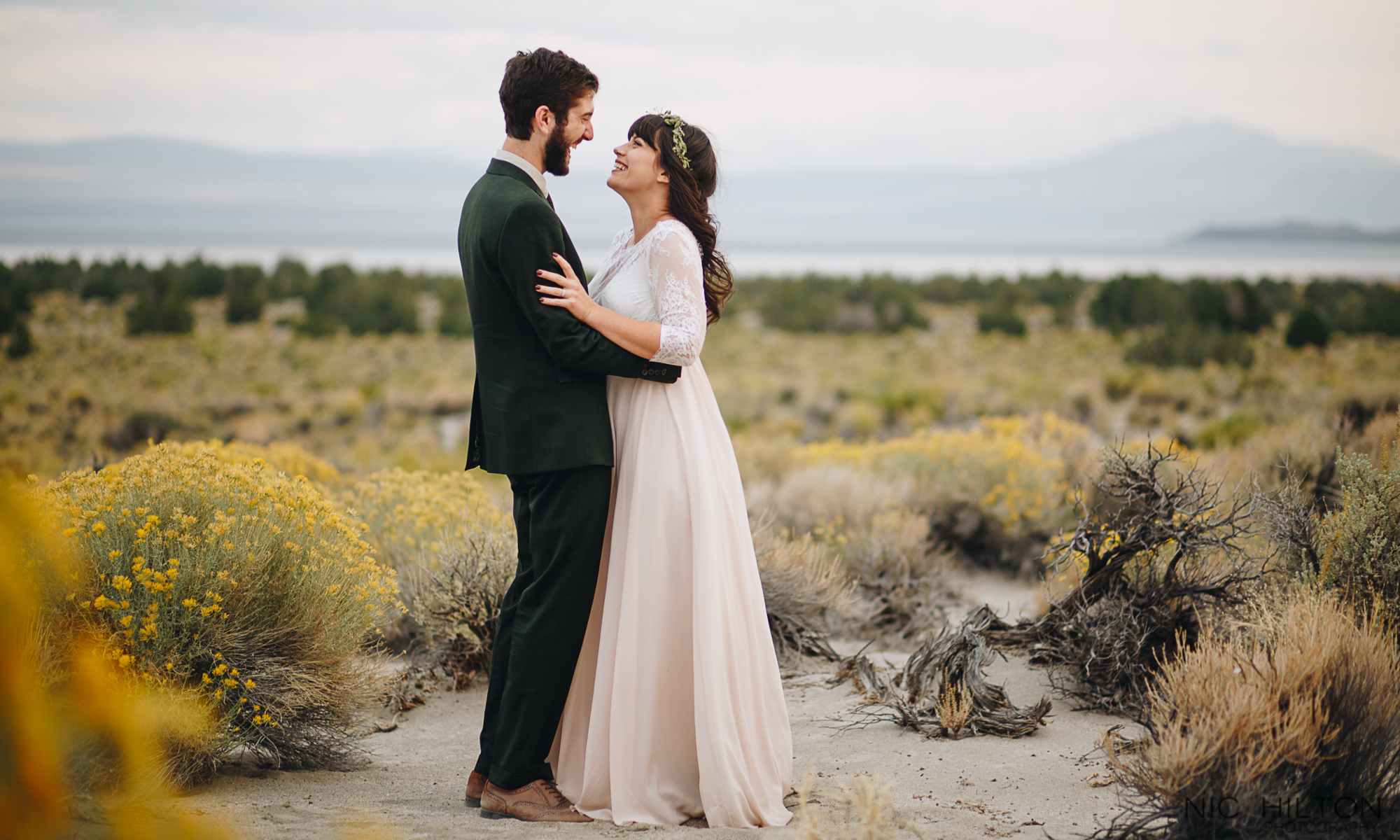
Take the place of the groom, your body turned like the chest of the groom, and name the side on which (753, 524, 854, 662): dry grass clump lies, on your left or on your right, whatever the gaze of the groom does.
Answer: on your left

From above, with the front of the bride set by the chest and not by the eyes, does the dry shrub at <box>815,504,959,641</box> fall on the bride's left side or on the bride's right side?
on the bride's right side

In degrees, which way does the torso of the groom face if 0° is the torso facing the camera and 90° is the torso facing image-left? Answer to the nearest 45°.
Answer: approximately 270°

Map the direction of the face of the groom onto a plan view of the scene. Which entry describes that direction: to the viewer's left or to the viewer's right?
to the viewer's right

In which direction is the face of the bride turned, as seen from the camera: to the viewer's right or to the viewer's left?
to the viewer's left

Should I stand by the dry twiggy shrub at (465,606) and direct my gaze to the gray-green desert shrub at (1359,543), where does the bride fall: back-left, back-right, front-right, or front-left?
front-right

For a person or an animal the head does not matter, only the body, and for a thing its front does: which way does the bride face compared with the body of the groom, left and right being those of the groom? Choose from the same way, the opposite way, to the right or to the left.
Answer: the opposite way

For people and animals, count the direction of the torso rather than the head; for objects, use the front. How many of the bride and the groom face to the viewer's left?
1

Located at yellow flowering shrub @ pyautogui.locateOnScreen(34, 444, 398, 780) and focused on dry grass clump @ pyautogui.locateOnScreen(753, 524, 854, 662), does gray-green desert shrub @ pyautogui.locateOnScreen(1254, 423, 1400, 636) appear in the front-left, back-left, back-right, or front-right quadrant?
front-right

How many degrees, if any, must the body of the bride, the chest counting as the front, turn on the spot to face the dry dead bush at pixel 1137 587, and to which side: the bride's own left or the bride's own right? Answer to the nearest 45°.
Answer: approximately 135° to the bride's own right

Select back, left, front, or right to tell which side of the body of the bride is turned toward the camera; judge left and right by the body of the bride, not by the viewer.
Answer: left
